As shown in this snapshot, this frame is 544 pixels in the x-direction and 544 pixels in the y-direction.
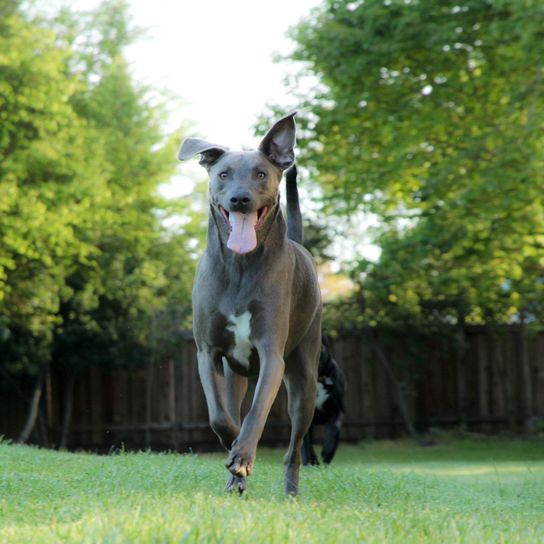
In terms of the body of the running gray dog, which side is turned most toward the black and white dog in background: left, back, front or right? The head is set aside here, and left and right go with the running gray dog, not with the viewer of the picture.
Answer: back

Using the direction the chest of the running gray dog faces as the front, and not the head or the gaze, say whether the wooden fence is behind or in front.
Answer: behind

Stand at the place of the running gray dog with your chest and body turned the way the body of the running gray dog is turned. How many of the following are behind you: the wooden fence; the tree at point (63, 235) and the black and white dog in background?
3

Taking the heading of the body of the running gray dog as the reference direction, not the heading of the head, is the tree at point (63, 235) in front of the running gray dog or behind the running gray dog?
behind

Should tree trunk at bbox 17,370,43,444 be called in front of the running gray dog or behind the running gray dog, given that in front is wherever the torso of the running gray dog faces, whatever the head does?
behind

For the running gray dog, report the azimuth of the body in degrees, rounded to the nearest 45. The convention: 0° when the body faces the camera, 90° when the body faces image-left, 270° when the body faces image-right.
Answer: approximately 0°

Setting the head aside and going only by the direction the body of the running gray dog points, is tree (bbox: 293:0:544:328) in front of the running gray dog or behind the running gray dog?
behind
